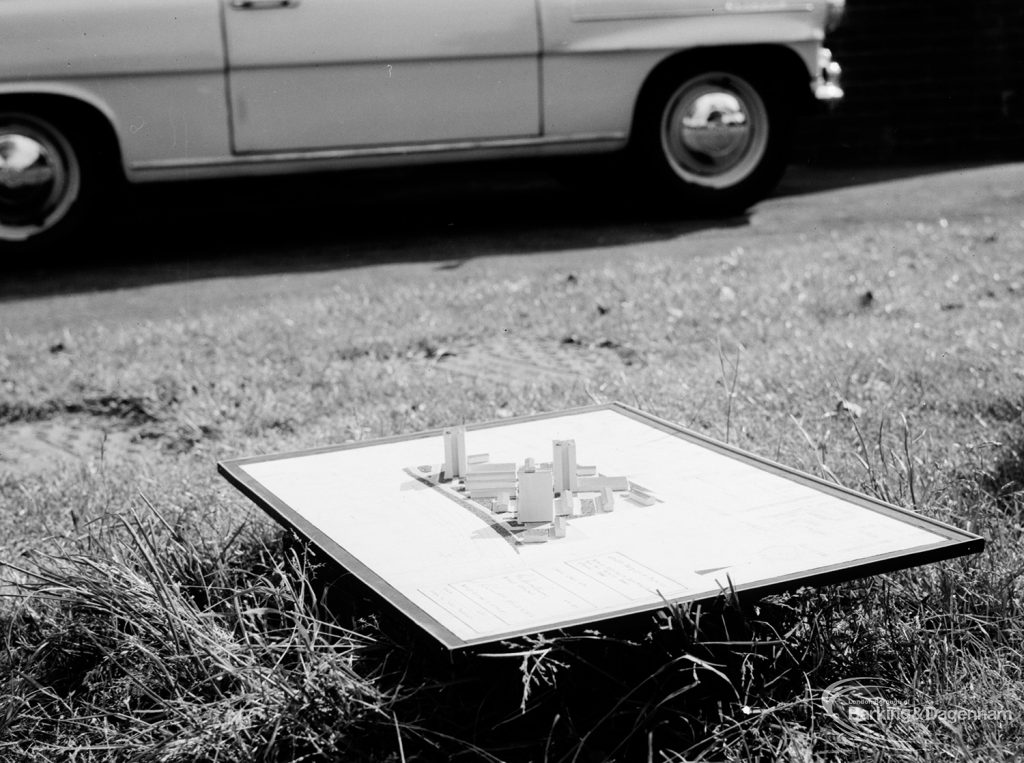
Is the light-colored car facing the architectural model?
no

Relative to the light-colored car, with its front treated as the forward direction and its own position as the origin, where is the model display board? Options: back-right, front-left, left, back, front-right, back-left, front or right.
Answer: right

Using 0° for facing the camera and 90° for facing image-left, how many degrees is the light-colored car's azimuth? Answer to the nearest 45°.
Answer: approximately 270°
